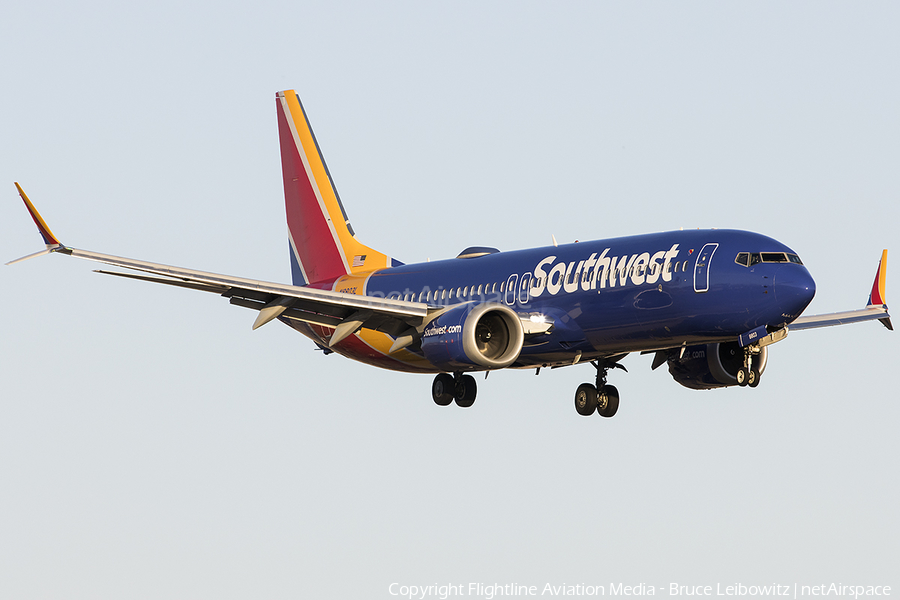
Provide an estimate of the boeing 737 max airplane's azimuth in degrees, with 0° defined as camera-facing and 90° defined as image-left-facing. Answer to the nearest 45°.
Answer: approximately 315°
